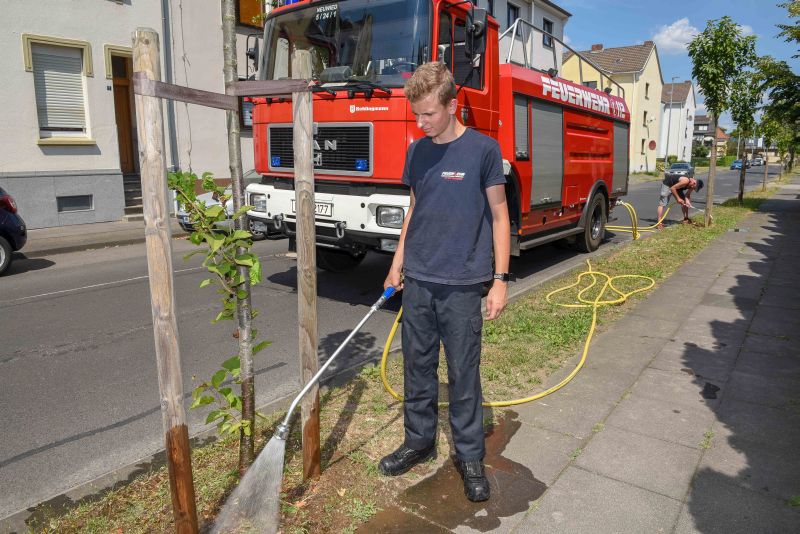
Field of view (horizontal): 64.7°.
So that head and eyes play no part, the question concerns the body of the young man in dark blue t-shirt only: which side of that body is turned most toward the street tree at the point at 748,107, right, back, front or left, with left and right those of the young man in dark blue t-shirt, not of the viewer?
back

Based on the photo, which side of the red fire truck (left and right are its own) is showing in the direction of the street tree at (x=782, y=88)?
back

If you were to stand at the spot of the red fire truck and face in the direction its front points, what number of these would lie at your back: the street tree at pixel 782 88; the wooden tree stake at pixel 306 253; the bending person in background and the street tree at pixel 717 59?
3

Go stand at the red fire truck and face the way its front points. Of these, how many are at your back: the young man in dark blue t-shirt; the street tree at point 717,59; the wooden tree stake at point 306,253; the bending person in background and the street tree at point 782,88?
3

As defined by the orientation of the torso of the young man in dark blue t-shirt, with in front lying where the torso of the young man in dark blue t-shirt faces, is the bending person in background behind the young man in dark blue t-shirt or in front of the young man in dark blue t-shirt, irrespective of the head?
behind

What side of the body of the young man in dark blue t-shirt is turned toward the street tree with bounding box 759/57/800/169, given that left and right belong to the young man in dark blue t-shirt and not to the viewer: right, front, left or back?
back

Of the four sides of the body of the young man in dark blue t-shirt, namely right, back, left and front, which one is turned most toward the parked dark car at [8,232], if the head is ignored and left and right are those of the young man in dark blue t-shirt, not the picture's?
right

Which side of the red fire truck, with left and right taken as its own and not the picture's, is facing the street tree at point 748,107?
back

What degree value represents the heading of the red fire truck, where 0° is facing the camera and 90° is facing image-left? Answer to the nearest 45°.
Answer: approximately 45°
